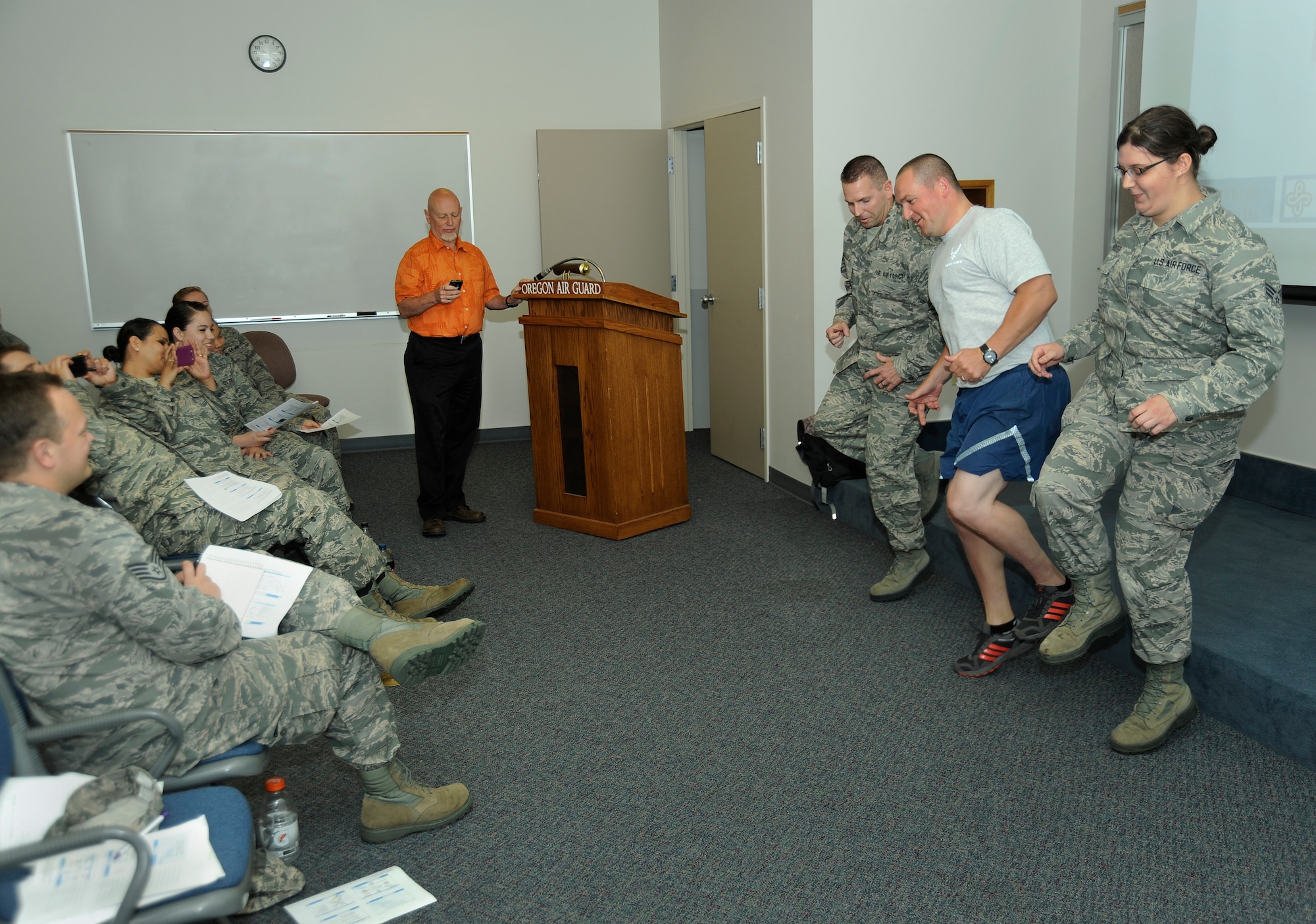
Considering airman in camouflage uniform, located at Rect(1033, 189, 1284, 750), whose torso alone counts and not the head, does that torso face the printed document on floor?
yes

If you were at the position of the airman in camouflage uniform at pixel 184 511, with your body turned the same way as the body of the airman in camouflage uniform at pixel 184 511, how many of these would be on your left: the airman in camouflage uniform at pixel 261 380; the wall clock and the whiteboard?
3

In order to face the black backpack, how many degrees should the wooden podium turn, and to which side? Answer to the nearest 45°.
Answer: approximately 135° to its left

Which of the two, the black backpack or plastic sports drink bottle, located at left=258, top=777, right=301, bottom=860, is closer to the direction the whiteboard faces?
the plastic sports drink bottle

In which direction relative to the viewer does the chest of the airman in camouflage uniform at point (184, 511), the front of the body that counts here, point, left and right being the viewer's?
facing to the right of the viewer

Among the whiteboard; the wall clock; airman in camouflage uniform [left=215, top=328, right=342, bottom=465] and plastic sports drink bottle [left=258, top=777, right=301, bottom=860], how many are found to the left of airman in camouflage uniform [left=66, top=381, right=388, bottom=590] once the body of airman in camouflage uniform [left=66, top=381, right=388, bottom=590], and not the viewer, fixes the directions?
3

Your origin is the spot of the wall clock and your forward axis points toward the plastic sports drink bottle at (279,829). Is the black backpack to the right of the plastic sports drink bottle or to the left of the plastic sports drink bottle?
left

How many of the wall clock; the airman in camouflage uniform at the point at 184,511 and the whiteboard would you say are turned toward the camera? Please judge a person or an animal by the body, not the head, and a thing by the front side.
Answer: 2

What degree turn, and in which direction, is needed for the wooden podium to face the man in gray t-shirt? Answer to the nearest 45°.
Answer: approximately 90° to its left

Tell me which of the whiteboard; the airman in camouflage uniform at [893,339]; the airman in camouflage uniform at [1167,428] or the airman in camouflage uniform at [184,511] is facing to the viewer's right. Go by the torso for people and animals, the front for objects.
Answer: the airman in camouflage uniform at [184,511]

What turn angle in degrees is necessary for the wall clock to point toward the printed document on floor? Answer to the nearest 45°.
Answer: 0° — it already faces it

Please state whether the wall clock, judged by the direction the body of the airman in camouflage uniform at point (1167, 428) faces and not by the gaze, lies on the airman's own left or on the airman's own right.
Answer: on the airman's own right
